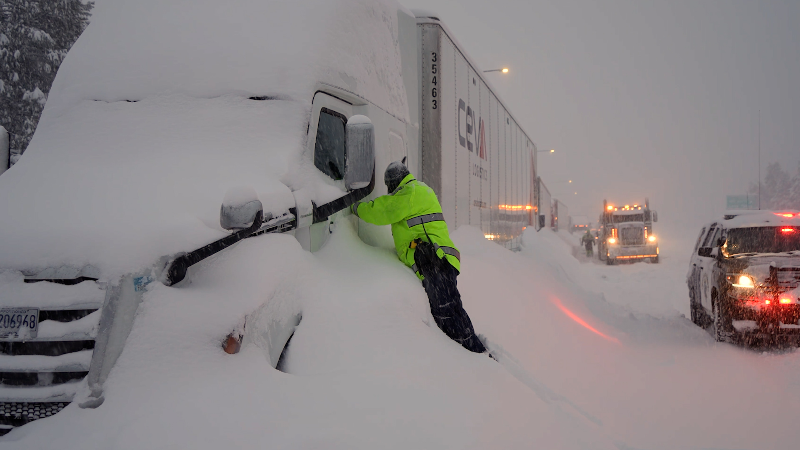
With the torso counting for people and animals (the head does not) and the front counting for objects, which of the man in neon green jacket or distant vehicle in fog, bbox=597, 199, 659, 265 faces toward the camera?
the distant vehicle in fog

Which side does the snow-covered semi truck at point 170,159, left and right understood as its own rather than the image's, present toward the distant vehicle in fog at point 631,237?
back

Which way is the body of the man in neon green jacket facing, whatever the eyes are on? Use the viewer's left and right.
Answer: facing away from the viewer and to the left of the viewer

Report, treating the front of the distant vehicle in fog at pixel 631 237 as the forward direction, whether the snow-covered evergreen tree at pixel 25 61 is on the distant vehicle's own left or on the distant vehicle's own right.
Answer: on the distant vehicle's own right

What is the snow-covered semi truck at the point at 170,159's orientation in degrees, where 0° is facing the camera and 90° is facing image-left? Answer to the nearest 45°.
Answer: approximately 45°

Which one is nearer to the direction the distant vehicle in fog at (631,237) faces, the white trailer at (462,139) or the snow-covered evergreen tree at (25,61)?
the white trailer

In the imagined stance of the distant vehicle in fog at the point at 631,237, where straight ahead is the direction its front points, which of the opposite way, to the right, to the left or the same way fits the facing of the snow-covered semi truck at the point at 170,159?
the same way

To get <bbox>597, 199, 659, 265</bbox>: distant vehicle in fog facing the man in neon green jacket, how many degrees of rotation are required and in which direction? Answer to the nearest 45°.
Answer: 0° — it already faces them

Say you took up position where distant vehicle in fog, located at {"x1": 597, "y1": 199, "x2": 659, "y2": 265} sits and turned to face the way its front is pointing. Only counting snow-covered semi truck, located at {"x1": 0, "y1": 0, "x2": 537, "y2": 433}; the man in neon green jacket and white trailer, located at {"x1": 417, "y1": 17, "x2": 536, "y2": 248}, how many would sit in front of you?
3

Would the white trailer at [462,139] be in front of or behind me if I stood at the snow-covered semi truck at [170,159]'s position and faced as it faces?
behind

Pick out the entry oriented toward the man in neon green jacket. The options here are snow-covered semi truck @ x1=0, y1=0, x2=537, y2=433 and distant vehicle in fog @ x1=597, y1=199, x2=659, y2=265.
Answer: the distant vehicle in fog

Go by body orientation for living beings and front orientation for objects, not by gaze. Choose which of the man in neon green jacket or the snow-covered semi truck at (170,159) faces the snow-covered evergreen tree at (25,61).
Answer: the man in neon green jacket

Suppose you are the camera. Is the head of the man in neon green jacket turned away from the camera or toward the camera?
away from the camera

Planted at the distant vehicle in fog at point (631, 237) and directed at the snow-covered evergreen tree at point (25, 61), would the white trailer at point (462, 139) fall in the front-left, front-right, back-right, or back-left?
front-left

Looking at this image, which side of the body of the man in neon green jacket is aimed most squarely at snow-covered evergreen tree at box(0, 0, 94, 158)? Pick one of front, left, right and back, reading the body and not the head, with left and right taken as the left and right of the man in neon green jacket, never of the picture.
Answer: front

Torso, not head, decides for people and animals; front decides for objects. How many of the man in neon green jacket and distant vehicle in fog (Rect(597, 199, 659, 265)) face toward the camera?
1

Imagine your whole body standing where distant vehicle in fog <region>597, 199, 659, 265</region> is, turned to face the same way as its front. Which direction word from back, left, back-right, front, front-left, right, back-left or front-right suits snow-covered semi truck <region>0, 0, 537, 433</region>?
front

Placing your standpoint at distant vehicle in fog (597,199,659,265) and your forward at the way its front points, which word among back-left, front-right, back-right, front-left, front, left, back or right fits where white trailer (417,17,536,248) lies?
front

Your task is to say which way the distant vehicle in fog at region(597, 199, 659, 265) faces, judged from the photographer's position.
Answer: facing the viewer
